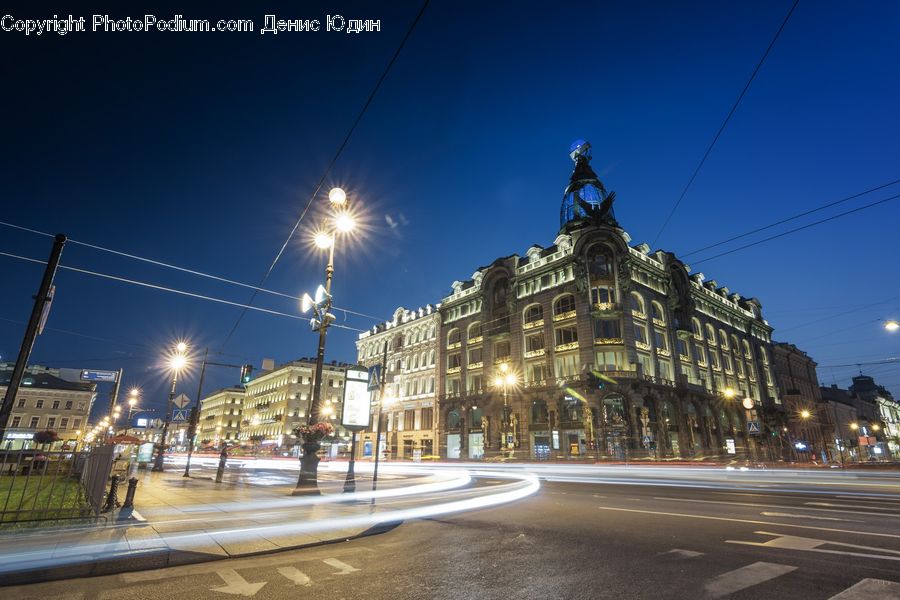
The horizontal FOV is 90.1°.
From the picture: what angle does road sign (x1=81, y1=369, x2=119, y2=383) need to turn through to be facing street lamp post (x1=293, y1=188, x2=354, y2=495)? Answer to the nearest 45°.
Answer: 0° — it already faces it

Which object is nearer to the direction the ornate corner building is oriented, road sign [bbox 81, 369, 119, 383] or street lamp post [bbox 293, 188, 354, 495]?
the street lamp post

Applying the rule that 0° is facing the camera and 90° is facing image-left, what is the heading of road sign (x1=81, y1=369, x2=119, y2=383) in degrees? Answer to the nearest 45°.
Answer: approximately 0°

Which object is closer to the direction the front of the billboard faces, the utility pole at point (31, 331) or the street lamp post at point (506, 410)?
the utility pole

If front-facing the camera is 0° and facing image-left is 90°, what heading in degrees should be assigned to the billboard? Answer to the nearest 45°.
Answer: approximately 0°
